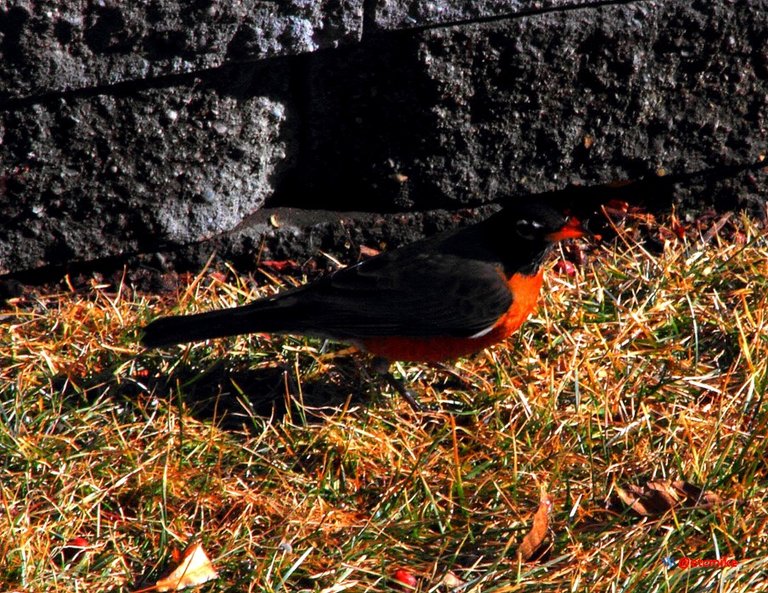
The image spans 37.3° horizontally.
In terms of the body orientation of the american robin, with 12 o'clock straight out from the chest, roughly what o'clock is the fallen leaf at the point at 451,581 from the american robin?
The fallen leaf is roughly at 3 o'clock from the american robin.

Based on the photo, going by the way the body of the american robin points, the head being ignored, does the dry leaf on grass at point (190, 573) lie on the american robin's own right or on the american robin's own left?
on the american robin's own right

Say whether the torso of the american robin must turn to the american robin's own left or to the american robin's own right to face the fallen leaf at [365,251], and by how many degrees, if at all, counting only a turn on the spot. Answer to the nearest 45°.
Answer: approximately 90° to the american robin's own left

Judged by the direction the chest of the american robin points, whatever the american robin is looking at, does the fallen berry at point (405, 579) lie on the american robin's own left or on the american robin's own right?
on the american robin's own right

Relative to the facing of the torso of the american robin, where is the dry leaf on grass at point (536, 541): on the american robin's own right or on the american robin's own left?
on the american robin's own right

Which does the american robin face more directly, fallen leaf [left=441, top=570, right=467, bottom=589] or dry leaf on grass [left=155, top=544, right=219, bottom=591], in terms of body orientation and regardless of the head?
the fallen leaf

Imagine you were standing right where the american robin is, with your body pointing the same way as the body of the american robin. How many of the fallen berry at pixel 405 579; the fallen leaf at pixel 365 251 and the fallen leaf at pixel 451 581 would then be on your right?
2

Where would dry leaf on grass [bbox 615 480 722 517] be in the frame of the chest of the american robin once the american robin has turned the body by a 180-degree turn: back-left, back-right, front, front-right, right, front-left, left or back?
back-left

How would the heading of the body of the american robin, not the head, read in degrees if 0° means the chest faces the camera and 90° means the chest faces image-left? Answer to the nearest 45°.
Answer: approximately 270°

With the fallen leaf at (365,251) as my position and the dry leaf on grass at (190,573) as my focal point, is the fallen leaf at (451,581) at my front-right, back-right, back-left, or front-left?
front-left

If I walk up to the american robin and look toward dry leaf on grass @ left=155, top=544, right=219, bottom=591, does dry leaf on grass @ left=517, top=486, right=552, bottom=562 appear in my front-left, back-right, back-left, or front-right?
front-left
